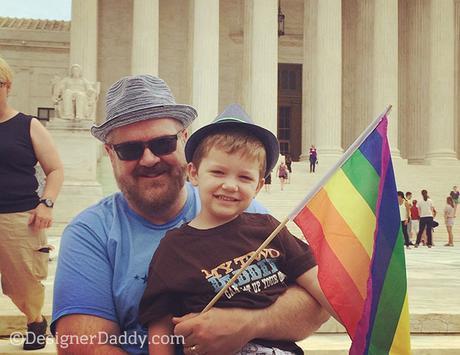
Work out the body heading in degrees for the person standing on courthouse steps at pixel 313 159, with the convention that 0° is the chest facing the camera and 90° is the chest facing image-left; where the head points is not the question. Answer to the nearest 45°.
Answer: approximately 0°

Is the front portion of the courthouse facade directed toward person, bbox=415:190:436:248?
yes

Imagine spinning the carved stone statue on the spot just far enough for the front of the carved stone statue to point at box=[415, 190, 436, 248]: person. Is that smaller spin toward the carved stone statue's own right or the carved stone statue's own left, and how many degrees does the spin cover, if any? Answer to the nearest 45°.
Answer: approximately 45° to the carved stone statue's own left

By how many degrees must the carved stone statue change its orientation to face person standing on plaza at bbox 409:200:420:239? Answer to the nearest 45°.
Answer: approximately 45° to its left

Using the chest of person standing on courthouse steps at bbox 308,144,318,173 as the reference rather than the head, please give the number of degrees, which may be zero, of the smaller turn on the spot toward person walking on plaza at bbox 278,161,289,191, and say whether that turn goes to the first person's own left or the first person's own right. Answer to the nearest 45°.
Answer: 0° — they already face them

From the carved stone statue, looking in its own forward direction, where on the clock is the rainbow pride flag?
The rainbow pride flag is roughly at 12 o'clock from the carved stone statue.

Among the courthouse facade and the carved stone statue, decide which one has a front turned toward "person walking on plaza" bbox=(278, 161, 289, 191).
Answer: the courthouse facade

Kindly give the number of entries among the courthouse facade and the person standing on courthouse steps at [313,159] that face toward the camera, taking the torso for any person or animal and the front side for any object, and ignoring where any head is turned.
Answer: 2
